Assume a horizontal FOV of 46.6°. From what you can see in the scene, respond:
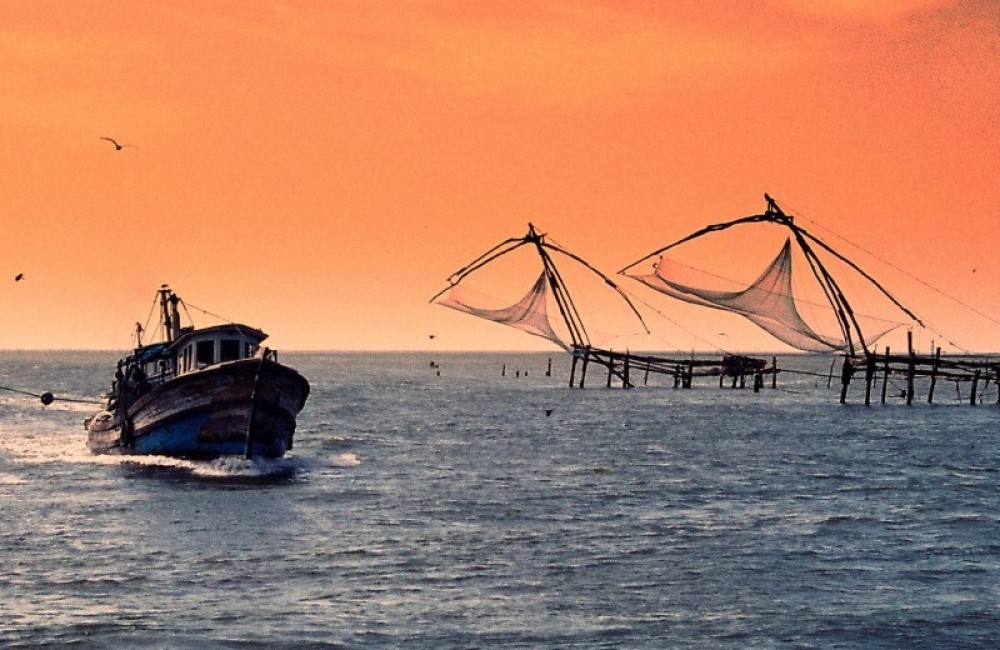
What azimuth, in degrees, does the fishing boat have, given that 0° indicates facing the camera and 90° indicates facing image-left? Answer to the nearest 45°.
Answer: approximately 315°
